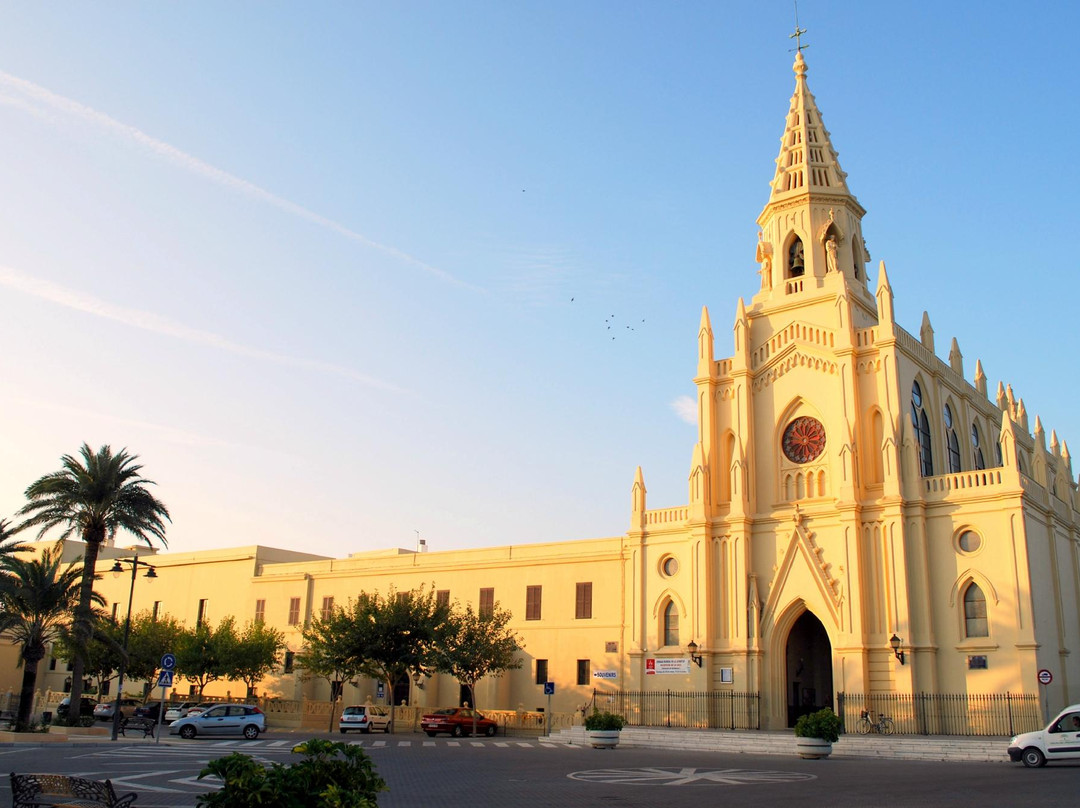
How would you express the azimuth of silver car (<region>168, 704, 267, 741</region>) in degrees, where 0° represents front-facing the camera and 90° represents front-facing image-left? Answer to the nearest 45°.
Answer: approximately 90°

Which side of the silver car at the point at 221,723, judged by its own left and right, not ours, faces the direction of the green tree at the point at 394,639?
back

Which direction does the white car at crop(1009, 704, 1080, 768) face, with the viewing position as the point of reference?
facing to the left of the viewer

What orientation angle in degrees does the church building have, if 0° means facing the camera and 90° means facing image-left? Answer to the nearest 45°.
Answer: approximately 45°

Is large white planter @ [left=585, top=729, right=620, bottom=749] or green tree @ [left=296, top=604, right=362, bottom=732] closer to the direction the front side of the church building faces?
the large white planter

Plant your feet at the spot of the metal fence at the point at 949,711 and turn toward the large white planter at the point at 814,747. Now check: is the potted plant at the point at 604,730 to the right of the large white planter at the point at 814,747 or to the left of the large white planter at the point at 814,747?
right

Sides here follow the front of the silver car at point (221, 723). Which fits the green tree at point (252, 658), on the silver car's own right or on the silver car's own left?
on the silver car's own right

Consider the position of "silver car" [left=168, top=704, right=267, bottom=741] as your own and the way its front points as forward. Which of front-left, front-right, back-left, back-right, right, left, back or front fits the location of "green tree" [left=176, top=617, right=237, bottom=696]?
right

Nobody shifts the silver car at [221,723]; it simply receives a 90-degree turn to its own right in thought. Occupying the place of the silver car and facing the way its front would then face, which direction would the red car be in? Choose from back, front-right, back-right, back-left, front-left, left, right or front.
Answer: right

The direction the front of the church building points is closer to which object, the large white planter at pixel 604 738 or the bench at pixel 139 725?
the large white planter
